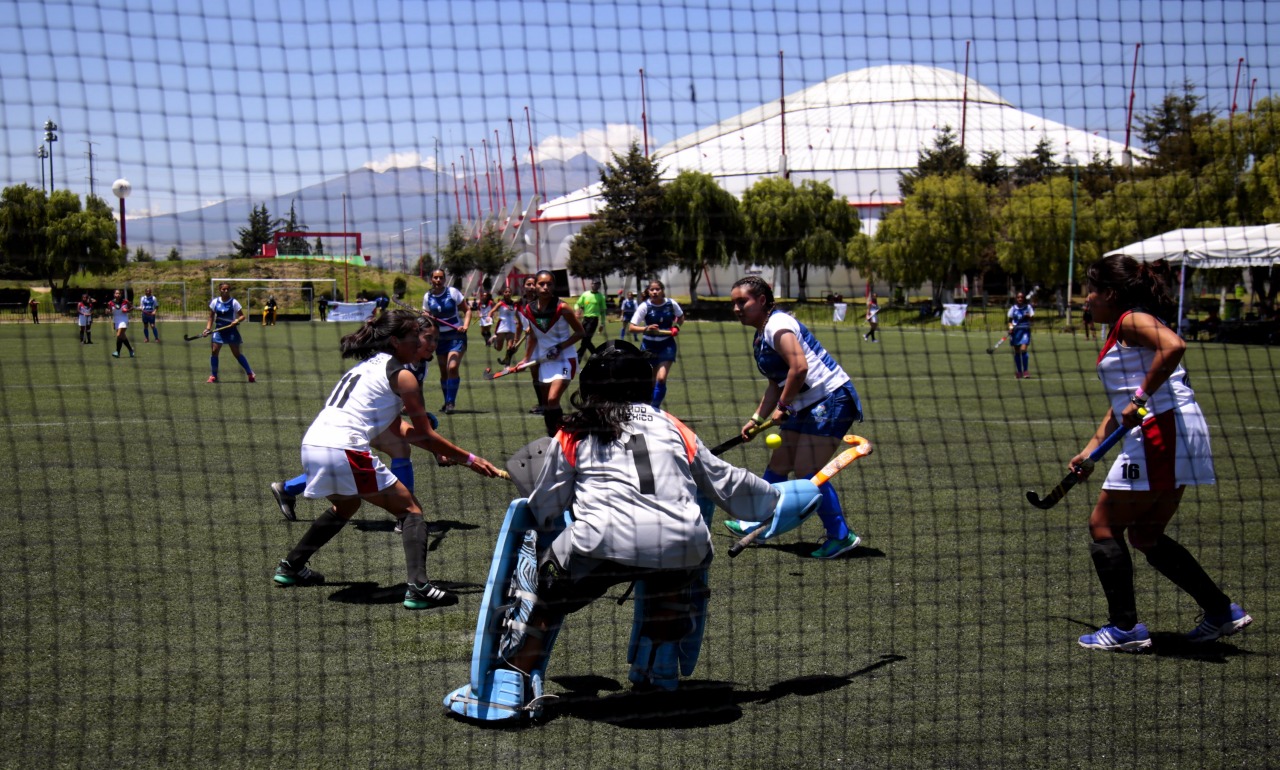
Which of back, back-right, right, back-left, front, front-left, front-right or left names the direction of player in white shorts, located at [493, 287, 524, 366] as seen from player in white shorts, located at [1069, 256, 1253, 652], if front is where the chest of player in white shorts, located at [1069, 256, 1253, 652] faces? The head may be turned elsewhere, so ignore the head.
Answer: front-right

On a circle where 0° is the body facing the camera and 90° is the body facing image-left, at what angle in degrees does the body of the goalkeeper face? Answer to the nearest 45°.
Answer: approximately 180°

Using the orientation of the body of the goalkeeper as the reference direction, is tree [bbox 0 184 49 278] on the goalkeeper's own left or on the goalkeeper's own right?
on the goalkeeper's own left

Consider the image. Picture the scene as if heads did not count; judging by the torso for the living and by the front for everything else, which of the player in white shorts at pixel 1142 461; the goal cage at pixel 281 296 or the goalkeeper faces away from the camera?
the goalkeeper

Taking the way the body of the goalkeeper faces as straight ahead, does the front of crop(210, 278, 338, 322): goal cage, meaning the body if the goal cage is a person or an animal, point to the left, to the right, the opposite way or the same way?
the opposite way

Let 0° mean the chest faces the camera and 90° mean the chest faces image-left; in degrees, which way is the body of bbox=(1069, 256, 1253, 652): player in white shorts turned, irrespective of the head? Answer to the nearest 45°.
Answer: approximately 90°

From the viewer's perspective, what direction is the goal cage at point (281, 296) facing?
toward the camera

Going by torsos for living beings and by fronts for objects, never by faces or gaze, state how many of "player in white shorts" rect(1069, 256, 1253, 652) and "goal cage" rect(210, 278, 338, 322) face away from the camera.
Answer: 0

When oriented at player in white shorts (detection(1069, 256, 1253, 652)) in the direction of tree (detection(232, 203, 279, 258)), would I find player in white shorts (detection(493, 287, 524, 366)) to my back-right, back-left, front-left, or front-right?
front-right

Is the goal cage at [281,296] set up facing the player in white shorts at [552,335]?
yes

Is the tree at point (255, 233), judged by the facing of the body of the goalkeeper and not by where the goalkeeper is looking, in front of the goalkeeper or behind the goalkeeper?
in front

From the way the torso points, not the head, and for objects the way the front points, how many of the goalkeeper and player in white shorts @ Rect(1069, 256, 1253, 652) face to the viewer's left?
1
